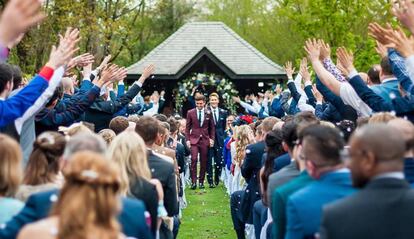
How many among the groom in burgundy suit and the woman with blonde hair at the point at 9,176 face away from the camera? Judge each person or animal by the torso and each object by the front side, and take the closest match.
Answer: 1

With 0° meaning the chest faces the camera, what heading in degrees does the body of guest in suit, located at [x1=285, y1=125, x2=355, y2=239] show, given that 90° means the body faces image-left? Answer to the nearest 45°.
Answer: approximately 135°

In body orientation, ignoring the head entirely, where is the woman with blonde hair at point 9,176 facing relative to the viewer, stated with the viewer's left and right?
facing away from the viewer

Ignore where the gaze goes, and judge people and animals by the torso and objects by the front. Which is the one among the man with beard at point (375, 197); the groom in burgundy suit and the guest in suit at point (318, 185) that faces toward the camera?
the groom in burgundy suit

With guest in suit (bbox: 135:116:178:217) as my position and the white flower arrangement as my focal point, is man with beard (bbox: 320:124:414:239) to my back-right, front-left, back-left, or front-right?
back-right

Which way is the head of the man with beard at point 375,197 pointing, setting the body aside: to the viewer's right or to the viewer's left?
to the viewer's left

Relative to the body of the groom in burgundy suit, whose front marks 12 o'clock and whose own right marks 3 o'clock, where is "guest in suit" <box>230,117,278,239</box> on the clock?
The guest in suit is roughly at 12 o'clock from the groom in burgundy suit.

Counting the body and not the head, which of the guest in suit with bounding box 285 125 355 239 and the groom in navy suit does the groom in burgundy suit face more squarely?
the guest in suit

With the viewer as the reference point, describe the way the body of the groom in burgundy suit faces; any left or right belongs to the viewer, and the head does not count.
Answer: facing the viewer

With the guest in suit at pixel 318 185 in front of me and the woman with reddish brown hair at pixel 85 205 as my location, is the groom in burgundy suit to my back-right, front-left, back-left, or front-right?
front-left

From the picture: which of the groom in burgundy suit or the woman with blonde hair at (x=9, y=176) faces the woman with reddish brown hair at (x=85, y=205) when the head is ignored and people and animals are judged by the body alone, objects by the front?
the groom in burgundy suit

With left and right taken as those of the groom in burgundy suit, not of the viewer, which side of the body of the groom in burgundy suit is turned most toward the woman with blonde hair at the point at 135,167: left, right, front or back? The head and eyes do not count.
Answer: front

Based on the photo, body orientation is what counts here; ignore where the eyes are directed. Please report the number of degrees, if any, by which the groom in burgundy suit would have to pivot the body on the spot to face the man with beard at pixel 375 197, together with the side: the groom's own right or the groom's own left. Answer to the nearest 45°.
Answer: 0° — they already face them

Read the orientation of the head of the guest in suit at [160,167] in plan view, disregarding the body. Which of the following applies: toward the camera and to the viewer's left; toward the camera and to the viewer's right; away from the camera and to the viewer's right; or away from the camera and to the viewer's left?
away from the camera and to the viewer's right

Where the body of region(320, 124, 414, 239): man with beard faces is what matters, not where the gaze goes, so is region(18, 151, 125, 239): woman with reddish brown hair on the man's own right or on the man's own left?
on the man's own left

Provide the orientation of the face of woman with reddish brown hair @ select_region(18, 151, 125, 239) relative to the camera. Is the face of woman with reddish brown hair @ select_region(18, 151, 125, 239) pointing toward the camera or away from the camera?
away from the camera
